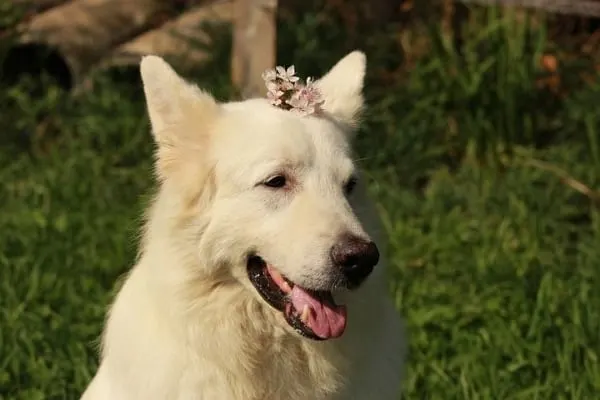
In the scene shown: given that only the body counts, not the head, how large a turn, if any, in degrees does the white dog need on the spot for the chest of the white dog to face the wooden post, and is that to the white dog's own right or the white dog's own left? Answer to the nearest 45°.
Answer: approximately 135° to the white dog's own left

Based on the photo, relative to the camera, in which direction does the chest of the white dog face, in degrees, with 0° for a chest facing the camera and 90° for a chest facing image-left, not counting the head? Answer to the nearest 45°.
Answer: approximately 315°
